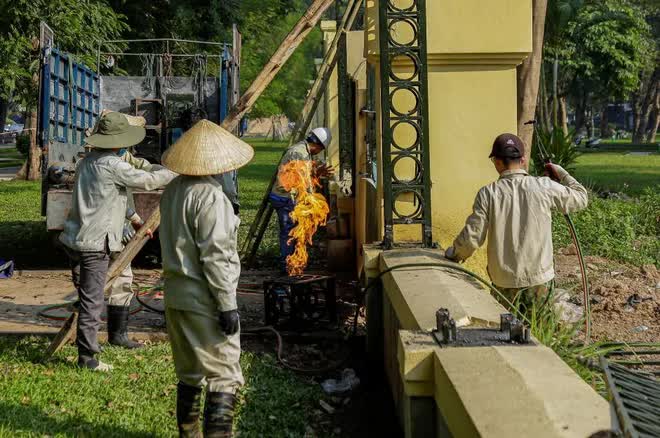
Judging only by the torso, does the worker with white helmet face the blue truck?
no

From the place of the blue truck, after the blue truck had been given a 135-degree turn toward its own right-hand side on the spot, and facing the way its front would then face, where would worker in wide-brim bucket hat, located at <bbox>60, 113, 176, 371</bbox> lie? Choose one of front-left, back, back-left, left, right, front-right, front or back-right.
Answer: front-right

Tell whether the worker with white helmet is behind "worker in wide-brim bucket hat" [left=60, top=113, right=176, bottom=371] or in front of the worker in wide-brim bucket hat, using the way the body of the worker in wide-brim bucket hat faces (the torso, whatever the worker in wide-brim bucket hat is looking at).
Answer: in front

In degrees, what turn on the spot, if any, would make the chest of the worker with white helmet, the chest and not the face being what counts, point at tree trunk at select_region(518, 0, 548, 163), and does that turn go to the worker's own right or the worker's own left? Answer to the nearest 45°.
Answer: approximately 45° to the worker's own left

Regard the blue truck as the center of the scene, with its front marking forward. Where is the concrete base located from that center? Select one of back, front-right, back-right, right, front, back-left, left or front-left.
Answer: back

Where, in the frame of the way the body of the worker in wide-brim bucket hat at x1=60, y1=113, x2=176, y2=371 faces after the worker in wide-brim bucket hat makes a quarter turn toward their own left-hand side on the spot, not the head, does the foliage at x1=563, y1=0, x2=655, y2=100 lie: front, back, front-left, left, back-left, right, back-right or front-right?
right

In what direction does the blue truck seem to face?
away from the camera

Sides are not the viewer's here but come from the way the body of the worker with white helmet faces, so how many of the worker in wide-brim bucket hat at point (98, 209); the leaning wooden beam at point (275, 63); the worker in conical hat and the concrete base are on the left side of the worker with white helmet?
0

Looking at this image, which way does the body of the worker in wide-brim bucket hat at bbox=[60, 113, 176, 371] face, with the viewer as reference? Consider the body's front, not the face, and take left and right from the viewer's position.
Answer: facing away from the viewer and to the right of the viewer

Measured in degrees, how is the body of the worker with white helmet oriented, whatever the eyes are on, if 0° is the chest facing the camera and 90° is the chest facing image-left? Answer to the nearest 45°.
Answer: approximately 270°

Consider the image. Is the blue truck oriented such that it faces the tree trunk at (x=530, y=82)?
no

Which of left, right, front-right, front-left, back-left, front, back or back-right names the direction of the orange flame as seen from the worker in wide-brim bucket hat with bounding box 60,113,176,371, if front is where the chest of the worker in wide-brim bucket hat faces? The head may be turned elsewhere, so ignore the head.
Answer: front

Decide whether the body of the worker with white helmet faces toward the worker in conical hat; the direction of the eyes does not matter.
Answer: no
